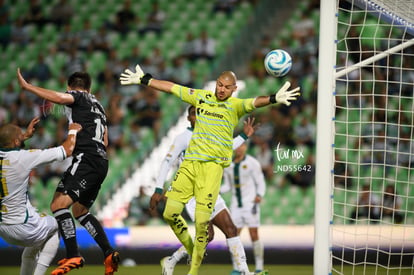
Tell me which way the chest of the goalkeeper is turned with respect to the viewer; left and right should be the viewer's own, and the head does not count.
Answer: facing the viewer
